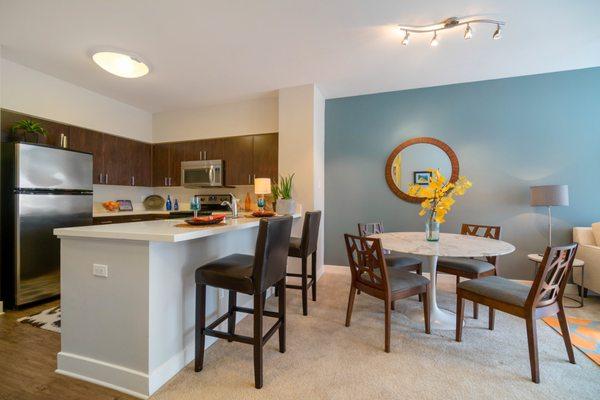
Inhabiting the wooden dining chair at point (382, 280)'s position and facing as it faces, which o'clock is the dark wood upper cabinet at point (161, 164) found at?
The dark wood upper cabinet is roughly at 8 o'clock from the wooden dining chair.

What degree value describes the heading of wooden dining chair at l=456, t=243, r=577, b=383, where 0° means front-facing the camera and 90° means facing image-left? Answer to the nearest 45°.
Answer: approximately 135°

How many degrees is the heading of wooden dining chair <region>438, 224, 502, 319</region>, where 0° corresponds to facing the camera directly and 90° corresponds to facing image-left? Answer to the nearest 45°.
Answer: approximately 45°

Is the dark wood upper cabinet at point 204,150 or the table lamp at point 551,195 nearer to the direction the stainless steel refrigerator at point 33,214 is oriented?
the table lamp

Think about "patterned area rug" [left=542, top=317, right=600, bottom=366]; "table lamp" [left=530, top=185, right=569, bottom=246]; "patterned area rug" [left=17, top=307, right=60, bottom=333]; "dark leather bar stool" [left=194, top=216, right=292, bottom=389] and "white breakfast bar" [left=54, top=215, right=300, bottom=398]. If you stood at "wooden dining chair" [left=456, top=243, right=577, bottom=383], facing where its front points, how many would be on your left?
3

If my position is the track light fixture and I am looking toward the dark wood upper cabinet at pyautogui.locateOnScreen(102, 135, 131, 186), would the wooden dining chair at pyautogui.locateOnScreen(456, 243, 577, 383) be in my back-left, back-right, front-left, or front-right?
back-left

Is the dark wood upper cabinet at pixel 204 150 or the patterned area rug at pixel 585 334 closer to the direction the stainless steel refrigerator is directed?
the patterned area rug
